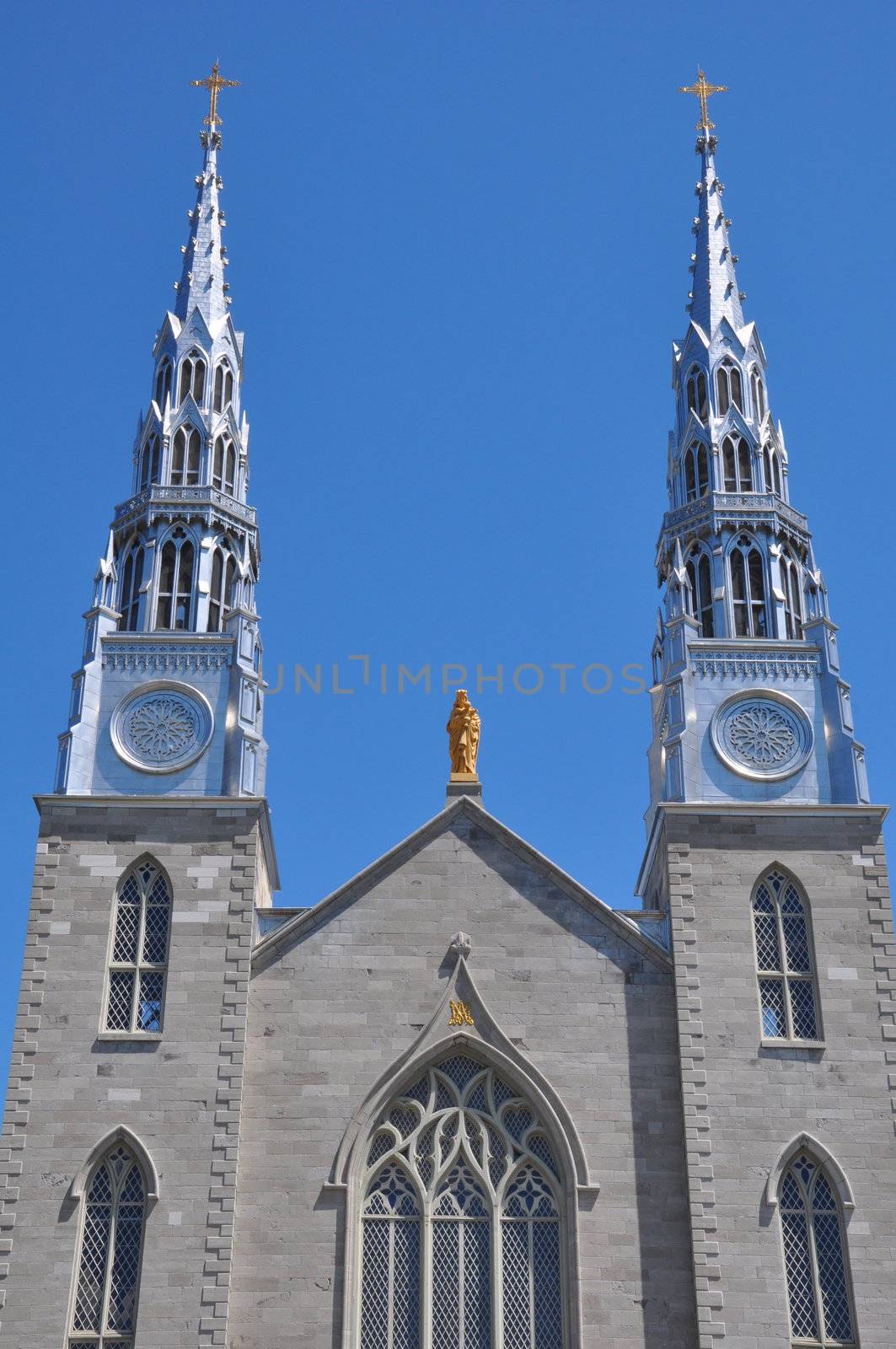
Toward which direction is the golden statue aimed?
toward the camera
